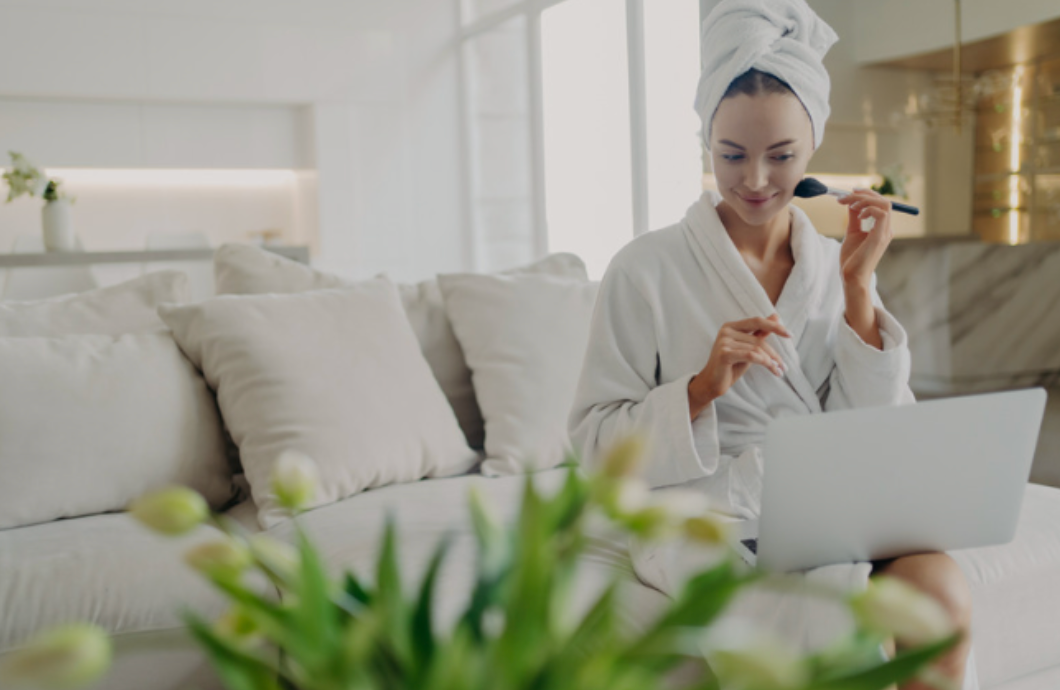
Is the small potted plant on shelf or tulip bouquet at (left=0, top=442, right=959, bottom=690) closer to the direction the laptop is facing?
the small potted plant on shelf

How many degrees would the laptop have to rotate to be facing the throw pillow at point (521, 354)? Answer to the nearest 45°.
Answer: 0° — it already faces it

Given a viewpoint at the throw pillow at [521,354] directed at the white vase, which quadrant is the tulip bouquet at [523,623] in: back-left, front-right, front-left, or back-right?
back-left

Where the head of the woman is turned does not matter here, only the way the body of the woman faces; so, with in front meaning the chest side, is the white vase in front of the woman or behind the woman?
behind

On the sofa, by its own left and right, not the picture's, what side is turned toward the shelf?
back

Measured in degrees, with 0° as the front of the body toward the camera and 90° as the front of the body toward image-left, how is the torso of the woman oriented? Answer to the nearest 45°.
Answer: approximately 315°

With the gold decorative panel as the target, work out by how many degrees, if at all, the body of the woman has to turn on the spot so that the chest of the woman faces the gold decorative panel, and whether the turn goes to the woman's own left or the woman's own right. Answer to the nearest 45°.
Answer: approximately 90° to the woman's own left

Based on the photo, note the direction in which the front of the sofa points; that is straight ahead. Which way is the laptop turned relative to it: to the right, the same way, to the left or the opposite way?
the opposite way

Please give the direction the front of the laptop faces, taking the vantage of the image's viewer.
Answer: facing away from the viewer and to the left of the viewer
